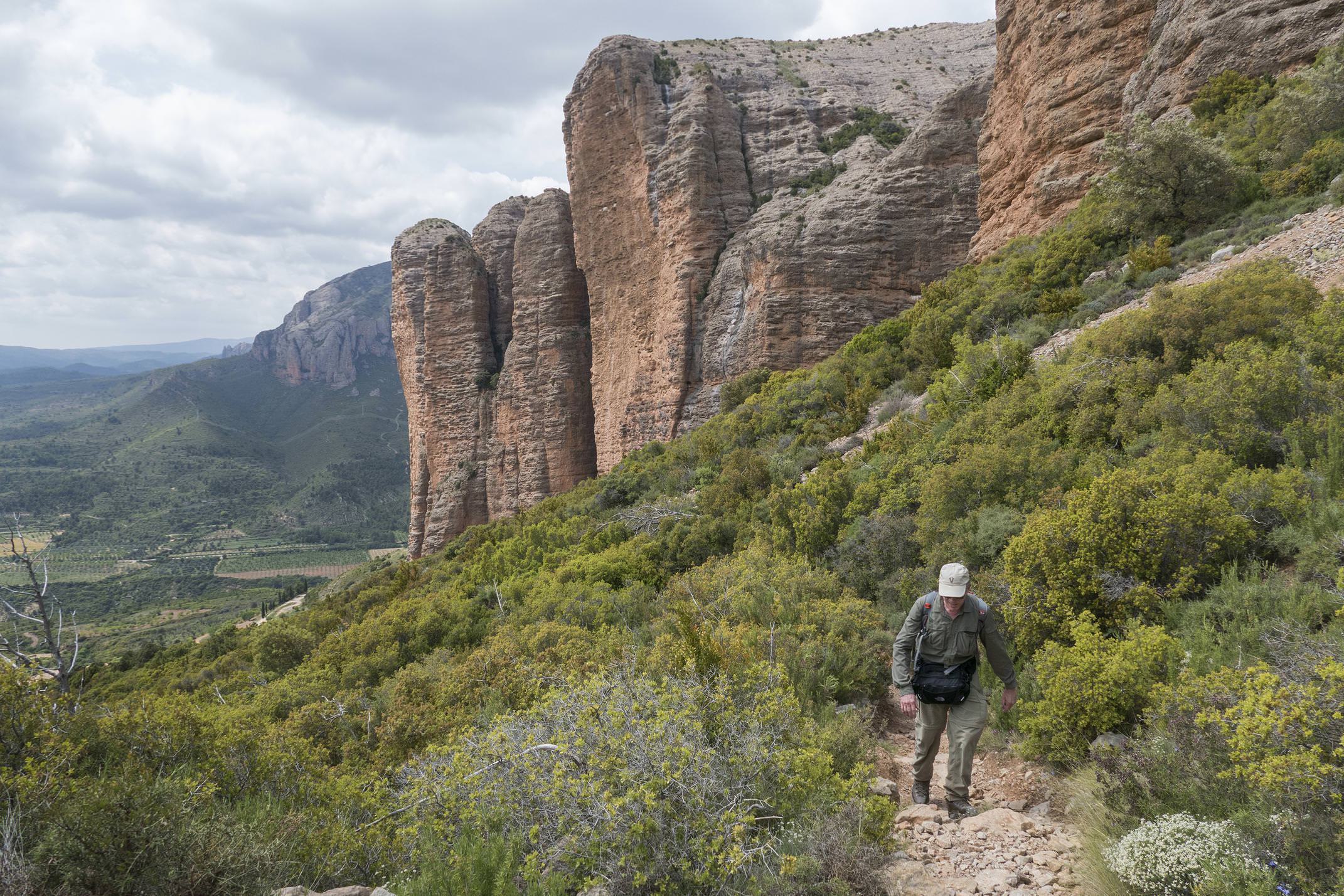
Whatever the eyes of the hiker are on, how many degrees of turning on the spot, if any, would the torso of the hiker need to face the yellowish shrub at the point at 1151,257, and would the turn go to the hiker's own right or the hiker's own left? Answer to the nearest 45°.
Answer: approximately 180°

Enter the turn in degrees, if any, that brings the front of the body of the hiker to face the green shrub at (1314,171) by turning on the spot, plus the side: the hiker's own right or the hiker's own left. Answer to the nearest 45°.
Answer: approximately 135° to the hiker's own left

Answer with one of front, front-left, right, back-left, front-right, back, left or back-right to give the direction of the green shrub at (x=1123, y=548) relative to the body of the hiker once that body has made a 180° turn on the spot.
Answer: front-right

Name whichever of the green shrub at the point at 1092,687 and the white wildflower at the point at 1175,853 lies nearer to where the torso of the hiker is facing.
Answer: the white wildflower

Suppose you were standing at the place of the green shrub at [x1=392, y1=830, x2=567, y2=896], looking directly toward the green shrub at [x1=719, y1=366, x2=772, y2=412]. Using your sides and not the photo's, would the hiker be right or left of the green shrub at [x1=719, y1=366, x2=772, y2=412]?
right

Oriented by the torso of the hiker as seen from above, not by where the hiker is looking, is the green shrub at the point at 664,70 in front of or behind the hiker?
behind

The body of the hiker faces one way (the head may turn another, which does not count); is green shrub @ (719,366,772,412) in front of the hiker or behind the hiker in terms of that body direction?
behind

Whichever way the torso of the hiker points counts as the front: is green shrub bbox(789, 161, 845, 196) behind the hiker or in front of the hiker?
behind

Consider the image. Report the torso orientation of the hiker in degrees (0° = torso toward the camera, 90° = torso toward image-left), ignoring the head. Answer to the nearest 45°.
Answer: approximately 0°

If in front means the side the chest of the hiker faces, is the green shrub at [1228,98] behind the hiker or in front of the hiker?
behind

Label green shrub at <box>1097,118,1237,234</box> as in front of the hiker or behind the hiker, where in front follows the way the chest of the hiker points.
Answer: behind
